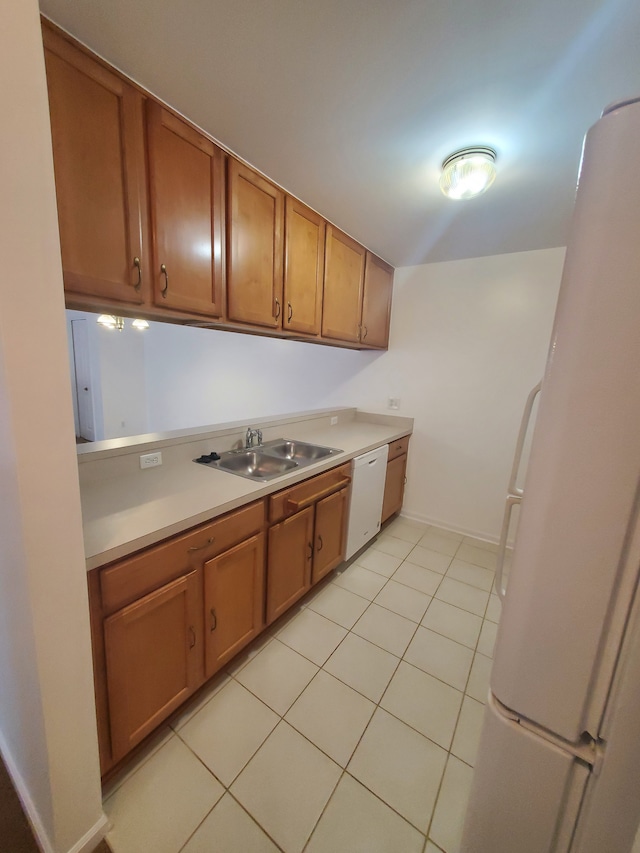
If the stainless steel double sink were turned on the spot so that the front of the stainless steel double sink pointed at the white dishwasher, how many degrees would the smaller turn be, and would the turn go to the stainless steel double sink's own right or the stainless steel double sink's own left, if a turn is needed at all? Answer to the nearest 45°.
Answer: approximately 45° to the stainless steel double sink's own left

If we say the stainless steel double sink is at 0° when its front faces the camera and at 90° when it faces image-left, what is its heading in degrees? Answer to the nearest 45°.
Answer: approximately 315°

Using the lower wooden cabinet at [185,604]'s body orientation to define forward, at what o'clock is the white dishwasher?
The white dishwasher is roughly at 9 o'clock from the lower wooden cabinet.

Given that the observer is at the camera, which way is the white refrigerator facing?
facing to the left of the viewer

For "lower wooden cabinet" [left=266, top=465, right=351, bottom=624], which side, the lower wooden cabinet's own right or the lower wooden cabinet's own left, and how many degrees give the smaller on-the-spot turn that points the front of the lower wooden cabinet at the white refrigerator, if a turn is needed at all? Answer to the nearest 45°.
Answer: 0° — it already faces it

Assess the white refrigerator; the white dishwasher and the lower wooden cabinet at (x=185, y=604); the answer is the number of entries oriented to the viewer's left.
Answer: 1

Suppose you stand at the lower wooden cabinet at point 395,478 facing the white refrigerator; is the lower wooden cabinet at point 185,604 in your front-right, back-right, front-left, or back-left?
front-right

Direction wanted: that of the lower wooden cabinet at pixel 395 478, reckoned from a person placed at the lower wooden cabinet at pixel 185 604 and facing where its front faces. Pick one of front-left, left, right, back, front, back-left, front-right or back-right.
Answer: left

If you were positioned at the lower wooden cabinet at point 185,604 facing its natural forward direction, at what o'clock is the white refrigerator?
The white refrigerator is roughly at 12 o'clock from the lower wooden cabinet.
